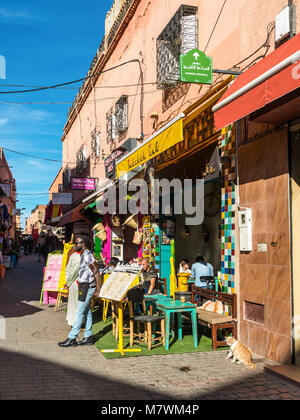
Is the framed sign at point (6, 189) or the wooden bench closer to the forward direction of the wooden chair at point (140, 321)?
the wooden bench

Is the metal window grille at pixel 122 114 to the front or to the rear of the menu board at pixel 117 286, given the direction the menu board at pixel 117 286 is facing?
to the rear

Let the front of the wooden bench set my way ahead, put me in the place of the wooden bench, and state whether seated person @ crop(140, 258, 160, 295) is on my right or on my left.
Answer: on my right

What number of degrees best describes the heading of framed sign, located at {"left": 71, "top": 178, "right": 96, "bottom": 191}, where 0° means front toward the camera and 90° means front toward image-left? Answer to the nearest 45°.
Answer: approximately 0°

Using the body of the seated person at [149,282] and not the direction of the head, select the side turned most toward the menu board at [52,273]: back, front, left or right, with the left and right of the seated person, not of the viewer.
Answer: right

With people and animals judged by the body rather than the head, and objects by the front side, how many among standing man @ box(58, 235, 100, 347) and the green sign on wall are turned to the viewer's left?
1

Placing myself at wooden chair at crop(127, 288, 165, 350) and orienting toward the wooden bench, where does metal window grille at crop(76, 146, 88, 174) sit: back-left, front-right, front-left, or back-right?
back-left
